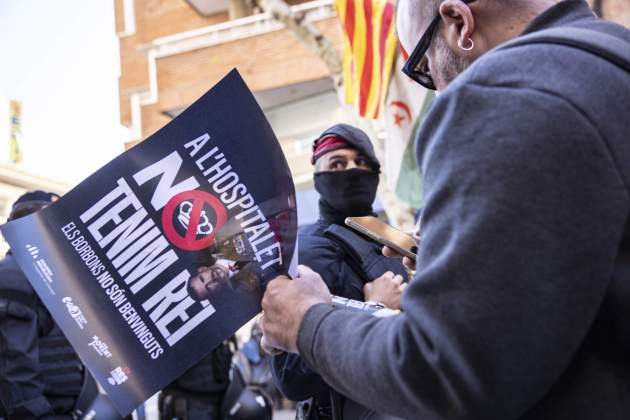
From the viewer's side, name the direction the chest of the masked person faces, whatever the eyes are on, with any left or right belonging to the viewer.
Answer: facing the viewer and to the right of the viewer

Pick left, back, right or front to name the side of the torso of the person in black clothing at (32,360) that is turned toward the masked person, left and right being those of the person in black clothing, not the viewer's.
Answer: front

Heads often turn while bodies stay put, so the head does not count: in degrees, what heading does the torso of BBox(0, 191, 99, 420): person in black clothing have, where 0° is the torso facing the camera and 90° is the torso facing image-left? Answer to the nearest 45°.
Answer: approximately 315°

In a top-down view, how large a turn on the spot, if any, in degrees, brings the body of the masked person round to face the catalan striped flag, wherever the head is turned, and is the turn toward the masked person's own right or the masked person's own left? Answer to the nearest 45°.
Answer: approximately 135° to the masked person's own left

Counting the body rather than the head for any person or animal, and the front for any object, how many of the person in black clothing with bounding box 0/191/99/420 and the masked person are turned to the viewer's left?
0

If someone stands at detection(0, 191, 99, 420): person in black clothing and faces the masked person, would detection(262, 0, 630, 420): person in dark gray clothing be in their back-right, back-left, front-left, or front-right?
front-right

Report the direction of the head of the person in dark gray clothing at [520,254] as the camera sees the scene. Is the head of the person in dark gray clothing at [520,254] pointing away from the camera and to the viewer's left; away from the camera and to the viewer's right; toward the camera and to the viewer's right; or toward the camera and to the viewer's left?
away from the camera and to the viewer's left

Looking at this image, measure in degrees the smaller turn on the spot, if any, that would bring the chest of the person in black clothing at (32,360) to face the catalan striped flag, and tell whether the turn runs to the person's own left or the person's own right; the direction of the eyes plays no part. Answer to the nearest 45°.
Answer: approximately 90° to the person's own left

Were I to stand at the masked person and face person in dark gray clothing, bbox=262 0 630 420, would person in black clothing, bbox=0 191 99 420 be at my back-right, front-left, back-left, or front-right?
back-right

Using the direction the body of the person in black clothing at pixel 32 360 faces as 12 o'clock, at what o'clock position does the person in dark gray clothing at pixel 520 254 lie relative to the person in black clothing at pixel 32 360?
the person in dark gray clothing at pixel 520 254 is roughly at 1 o'clock from the person in black clothing at pixel 32 360.
